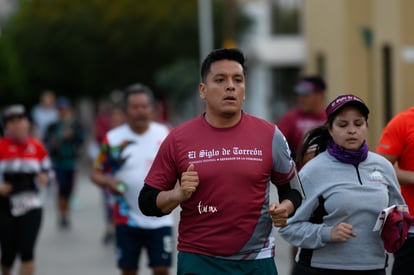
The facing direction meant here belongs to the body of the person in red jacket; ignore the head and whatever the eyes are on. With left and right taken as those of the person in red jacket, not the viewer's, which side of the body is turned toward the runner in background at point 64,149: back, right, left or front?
back

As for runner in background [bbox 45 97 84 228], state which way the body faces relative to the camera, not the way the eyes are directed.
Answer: toward the camera

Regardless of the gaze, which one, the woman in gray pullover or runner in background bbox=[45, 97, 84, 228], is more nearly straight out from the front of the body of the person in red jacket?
the woman in gray pullover

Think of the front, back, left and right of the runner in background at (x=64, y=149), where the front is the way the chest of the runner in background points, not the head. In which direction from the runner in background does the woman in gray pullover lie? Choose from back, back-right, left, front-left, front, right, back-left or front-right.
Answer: front

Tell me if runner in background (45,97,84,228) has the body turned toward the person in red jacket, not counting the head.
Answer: yes

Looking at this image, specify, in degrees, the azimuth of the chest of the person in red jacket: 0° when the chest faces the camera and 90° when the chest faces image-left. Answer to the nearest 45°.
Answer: approximately 0°

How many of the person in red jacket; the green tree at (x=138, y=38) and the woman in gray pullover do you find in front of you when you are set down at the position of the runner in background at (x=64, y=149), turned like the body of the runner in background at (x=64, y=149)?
2

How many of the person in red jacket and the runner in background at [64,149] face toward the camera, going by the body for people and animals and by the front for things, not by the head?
2

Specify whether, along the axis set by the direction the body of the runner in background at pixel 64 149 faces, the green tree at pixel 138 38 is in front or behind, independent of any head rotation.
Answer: behind
